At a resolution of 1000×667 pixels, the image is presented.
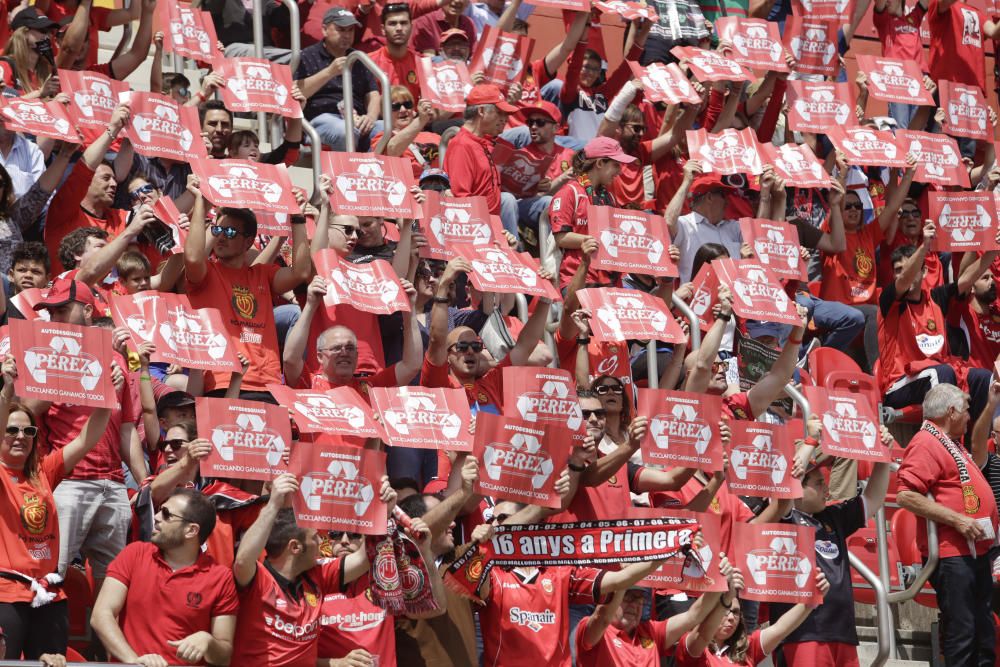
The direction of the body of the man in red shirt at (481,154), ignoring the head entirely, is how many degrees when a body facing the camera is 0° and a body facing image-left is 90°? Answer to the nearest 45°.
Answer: approximately 270°

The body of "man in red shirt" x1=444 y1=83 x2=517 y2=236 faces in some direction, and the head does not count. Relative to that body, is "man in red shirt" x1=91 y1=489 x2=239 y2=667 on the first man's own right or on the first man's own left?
on the first man's own right
